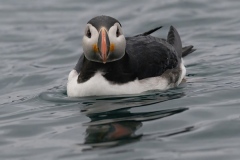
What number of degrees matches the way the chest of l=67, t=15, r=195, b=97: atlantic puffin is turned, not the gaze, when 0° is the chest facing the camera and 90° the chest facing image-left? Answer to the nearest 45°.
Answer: approximately 45°
